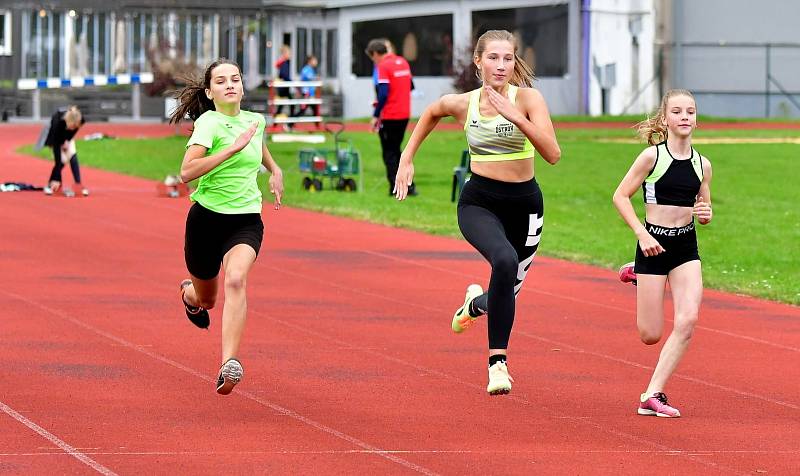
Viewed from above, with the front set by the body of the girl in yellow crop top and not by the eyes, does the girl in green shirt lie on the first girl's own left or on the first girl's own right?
on the first girl's own right

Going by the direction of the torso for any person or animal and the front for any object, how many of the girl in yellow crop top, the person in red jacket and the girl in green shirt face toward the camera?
2

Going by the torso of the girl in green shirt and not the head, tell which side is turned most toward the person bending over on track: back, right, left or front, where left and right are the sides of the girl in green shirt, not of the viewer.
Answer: back

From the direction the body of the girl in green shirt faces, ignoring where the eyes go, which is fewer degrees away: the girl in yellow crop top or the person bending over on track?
the girl in yellow crop top

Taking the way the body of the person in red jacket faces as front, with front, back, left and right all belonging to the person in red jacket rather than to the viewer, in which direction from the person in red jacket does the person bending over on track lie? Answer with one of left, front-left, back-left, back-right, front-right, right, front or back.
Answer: front-left

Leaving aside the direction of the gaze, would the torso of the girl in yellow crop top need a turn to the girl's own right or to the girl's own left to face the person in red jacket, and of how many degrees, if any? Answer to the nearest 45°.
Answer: approximately 180°

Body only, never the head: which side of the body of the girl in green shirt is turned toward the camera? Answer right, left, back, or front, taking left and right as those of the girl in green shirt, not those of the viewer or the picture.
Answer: front

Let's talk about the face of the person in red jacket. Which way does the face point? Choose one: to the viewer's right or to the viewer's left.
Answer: to the viewer's left
